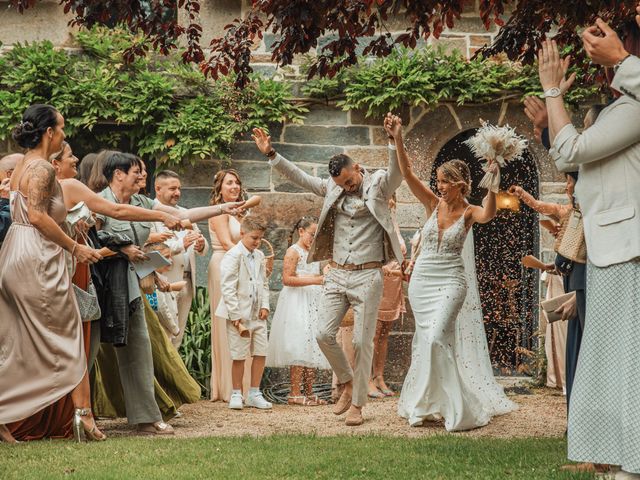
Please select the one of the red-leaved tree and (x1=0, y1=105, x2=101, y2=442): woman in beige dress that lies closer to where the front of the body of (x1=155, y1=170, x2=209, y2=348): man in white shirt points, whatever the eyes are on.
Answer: the red-leaved tree

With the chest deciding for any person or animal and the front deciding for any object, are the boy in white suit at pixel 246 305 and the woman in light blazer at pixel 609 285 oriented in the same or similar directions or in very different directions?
very different directions

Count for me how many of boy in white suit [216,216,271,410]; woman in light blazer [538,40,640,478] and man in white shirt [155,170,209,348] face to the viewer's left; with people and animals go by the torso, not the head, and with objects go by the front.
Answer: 1

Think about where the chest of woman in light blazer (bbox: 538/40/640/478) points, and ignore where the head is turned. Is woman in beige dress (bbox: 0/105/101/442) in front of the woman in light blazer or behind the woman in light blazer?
in front

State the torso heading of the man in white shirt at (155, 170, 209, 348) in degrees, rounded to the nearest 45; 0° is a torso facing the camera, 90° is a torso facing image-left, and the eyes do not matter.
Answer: approximately 315°

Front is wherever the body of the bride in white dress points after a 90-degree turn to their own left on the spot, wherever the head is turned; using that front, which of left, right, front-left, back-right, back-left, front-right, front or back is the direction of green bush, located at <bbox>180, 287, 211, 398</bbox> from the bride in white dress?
back

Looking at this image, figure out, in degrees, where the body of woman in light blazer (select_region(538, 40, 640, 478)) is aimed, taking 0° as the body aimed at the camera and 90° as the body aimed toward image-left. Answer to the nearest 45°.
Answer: approximately 90°

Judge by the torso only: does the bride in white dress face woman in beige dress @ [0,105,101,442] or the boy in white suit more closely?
the woman in beige dress

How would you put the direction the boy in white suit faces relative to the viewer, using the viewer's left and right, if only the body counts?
facing the viewer and to the right of the viewer
